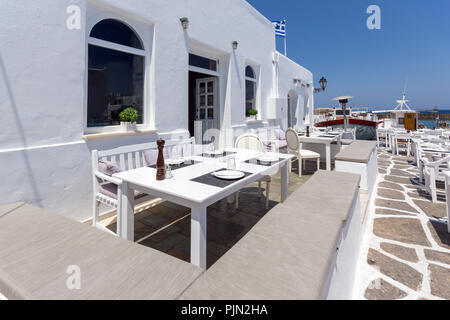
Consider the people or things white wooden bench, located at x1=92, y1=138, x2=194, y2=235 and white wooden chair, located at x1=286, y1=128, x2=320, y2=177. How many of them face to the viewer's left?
0

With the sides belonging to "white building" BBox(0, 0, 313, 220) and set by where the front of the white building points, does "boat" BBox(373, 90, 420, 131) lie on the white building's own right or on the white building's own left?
on the white building's own left

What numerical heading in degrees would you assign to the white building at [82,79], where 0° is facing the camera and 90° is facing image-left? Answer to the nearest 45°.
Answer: approximately 315°

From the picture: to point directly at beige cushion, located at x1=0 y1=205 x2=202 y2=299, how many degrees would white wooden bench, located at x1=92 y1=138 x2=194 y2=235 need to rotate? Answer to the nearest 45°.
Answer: approximately 45° to its right

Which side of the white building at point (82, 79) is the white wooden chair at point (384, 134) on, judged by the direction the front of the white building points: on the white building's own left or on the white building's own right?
on the white building's own left

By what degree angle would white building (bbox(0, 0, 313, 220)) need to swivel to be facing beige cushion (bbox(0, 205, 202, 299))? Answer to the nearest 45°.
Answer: approximately 45° to its right

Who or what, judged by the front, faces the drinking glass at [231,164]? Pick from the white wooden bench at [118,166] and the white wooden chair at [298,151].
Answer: the white wooden bench at [118,166]
